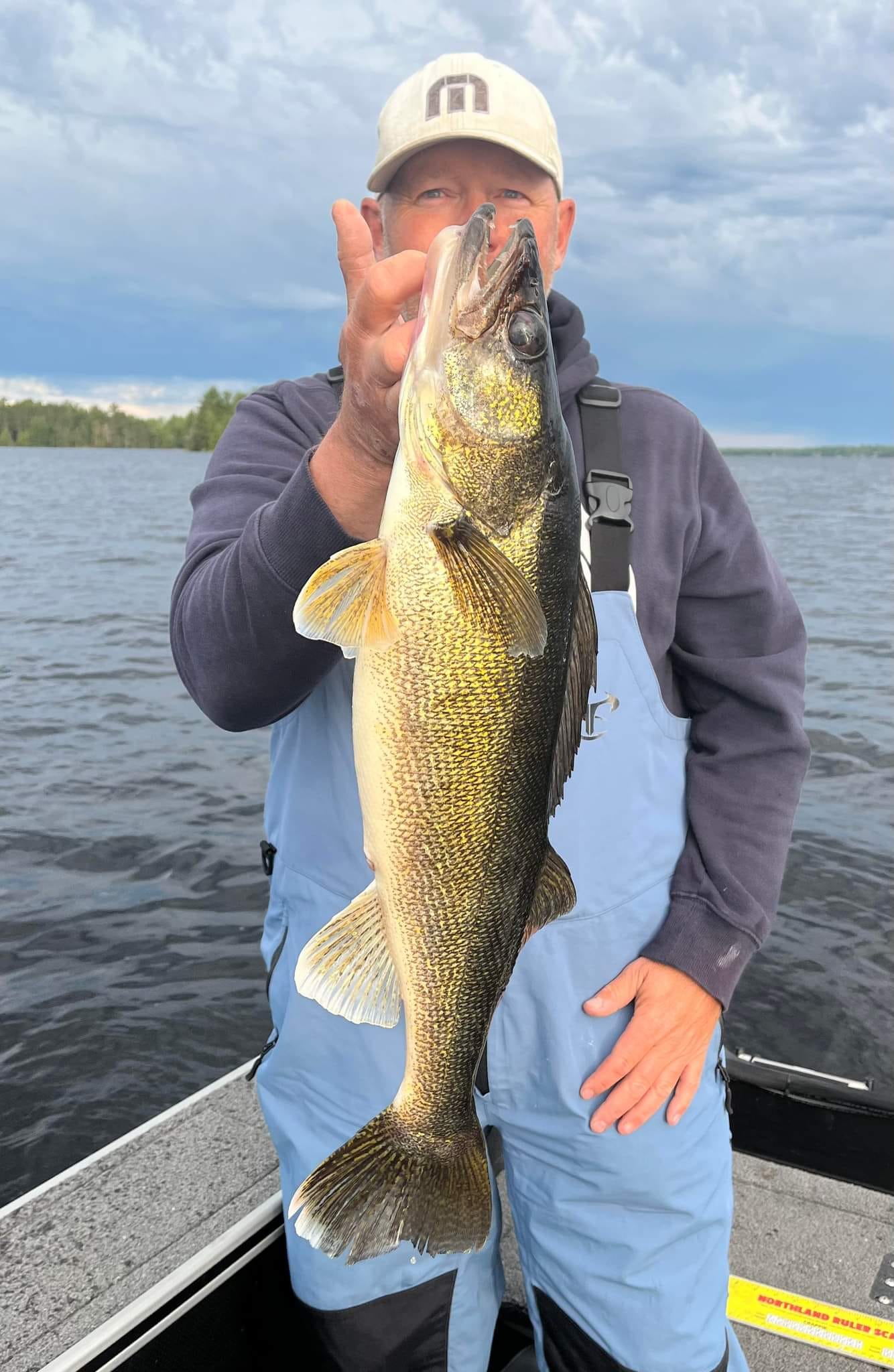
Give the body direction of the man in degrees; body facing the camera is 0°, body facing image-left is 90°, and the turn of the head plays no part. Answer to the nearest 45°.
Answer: approximately 0°
